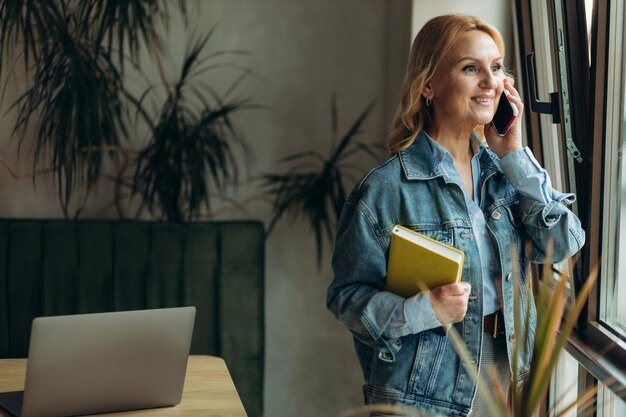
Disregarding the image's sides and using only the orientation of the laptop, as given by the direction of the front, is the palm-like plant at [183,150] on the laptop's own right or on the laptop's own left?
on the laptop's own right

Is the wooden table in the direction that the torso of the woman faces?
no

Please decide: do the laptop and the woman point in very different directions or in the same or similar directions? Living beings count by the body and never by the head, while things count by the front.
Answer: very different directions

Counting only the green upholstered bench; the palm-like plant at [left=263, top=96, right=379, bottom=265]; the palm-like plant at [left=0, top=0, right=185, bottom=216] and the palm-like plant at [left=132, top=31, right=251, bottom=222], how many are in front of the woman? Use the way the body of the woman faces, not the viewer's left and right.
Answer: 0

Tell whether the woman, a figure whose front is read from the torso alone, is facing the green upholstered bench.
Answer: no

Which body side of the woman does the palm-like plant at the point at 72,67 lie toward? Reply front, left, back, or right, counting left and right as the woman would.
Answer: back

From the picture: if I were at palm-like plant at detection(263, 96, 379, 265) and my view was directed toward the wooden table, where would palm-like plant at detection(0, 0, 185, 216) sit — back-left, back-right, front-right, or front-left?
front-right

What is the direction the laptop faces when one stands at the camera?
facing away from the viewer and to the left of the viewer

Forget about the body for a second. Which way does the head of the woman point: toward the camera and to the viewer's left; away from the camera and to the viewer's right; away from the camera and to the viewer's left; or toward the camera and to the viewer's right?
toward the camera and to the viewer's right

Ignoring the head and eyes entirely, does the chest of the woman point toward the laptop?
no

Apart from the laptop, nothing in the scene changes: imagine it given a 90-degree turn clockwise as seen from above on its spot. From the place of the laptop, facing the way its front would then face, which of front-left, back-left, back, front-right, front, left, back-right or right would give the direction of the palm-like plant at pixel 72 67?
front-left

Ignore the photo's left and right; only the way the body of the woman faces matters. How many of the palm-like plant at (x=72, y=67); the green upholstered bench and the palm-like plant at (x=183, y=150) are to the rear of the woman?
3

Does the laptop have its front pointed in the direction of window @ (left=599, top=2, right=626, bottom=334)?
no

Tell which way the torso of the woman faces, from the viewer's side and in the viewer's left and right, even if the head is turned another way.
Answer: facing the viewer and to the right of the viewer

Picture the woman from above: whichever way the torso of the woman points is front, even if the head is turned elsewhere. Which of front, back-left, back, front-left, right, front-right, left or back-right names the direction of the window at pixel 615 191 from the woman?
left
